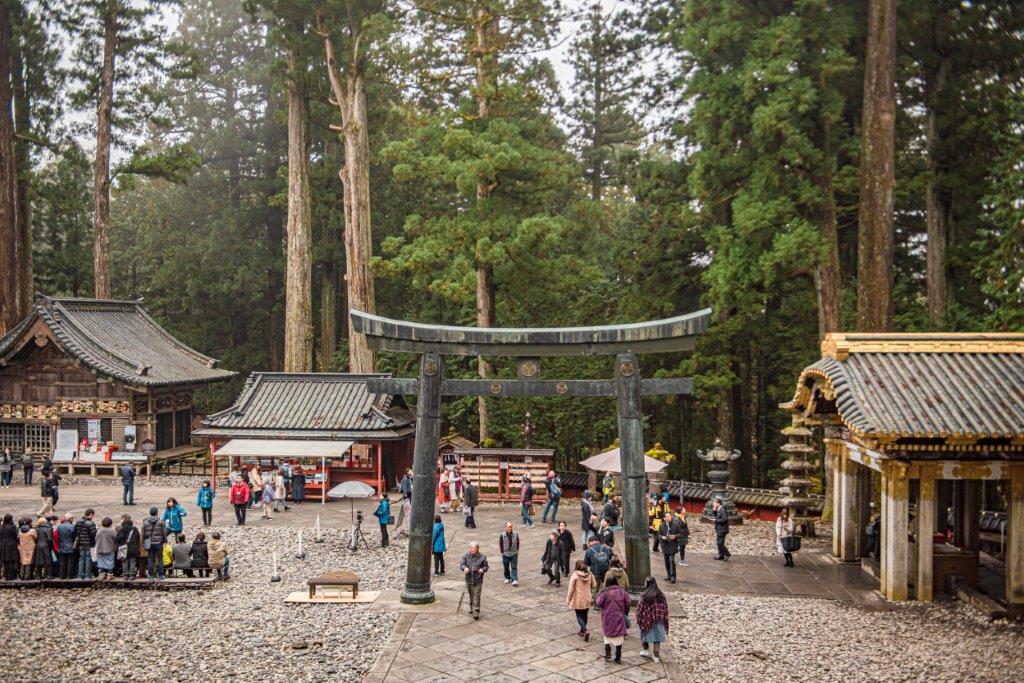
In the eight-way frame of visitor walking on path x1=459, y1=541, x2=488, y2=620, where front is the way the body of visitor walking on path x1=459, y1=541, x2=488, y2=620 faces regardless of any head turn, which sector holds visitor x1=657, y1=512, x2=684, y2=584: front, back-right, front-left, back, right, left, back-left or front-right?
back-left

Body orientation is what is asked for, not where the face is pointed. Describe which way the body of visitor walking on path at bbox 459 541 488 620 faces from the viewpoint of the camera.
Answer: toward the camera

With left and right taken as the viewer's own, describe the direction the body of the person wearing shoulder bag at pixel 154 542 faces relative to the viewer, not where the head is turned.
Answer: facing away from the viewer

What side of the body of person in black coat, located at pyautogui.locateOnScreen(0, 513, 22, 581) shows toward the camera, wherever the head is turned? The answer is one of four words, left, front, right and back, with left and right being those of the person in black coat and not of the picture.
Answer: back

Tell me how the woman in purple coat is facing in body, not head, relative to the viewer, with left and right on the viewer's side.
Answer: facing away from the viewer

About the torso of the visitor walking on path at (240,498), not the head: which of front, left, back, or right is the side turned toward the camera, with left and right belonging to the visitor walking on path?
front

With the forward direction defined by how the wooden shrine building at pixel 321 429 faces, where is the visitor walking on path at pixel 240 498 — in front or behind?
in front

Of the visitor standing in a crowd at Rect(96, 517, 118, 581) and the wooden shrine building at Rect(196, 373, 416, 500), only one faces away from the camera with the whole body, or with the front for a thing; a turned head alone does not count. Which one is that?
the visitor standing in a crowd

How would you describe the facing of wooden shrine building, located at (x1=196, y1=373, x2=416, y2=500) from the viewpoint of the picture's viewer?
facing the viewer
